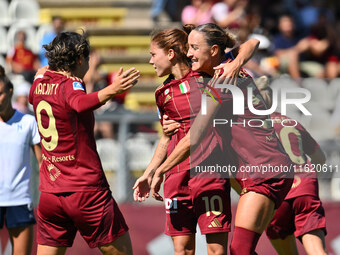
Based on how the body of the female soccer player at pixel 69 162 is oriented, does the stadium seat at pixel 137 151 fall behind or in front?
in front

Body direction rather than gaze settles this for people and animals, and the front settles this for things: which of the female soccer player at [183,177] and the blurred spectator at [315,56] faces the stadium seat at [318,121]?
the blurred spectator

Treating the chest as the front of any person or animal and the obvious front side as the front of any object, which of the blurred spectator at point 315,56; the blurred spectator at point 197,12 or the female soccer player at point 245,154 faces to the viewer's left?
the female soccer player

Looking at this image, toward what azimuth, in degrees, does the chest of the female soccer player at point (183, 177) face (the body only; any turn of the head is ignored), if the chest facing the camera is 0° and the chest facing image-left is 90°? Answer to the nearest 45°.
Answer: approximately 45°

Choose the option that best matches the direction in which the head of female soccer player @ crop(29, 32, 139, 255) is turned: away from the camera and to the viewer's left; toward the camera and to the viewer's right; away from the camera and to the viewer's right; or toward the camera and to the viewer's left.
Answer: away from the camera and to the viewer's right

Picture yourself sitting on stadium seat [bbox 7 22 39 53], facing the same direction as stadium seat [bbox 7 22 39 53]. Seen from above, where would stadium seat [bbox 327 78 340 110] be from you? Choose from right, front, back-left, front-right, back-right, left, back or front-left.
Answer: front-left

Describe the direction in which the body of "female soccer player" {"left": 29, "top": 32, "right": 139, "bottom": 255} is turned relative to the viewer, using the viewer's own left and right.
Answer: facing away from the viewer and to the right of the viewer

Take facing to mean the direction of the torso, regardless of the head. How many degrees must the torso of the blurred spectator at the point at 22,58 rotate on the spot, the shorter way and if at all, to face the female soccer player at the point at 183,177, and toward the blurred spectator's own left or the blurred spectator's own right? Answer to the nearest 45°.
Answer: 0° — they already face them

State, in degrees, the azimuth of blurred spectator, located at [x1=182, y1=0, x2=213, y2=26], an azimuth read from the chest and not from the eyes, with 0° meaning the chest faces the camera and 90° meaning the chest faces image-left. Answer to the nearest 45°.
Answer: approximately 0°

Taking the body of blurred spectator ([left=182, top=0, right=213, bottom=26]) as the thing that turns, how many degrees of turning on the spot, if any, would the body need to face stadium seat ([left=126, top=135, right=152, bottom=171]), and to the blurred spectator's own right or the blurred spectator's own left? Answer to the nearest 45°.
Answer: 0° — they already face it
